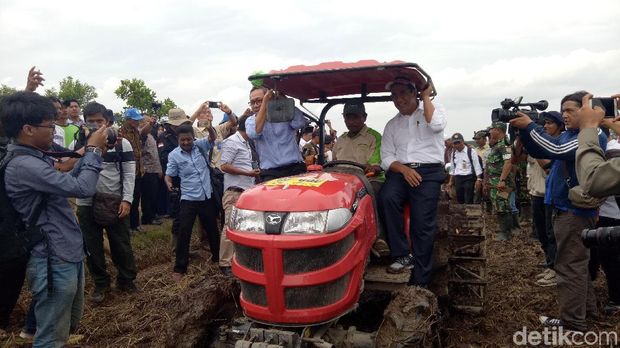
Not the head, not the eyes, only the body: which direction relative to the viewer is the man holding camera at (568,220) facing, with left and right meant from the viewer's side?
facing to the left of the viewer

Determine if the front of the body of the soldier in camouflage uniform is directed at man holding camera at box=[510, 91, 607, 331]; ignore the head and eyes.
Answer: no

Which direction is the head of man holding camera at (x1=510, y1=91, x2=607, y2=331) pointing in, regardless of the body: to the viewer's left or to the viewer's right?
to the viewer's left

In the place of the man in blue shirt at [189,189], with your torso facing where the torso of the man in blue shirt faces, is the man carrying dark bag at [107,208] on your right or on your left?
on your right

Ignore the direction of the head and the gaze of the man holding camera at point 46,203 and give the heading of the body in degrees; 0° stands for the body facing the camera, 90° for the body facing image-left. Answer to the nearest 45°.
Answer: approximately 270°

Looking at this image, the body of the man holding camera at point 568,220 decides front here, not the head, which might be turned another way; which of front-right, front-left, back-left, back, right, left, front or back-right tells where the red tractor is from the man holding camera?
front-left

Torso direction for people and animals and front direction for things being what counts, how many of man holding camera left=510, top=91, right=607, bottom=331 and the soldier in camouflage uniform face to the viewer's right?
0

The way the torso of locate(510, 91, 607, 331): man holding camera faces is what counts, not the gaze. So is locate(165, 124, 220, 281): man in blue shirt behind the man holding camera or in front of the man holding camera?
in front

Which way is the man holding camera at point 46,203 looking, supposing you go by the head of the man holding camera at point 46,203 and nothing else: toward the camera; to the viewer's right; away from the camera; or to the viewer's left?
to the viewer's right

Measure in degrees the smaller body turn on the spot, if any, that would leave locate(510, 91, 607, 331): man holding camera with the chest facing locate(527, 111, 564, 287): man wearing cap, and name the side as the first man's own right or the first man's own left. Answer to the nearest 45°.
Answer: approximately 90° to the first man's own right

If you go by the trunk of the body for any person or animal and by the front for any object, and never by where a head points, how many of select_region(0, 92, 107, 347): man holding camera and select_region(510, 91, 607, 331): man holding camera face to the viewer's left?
1

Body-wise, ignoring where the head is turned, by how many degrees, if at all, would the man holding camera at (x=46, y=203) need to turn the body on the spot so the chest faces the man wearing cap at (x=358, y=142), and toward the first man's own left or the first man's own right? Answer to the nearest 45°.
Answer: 0° — they already face them

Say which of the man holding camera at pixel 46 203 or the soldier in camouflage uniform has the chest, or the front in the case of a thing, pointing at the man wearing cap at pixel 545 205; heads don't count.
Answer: the man holding camera

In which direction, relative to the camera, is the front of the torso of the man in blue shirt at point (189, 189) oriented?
toward the camera

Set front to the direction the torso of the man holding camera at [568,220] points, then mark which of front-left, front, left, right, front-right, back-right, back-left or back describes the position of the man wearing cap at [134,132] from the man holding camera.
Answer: front

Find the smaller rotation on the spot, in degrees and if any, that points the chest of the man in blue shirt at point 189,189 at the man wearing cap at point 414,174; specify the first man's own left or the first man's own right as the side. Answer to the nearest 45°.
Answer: approximately 45° to the first man's own left

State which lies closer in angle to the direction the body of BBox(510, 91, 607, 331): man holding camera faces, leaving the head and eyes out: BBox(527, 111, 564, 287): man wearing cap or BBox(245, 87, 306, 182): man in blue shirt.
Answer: the man in blue shirt
